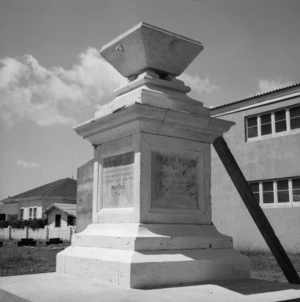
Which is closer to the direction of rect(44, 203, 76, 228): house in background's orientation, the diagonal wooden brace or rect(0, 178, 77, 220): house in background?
the diagonal wooden brace

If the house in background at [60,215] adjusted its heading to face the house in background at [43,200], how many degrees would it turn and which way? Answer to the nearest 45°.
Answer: approximately 135° to its right

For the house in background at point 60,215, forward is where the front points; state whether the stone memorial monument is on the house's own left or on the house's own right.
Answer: on the house's own left

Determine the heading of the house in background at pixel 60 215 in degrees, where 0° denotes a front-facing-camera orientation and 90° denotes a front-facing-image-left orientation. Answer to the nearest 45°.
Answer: approximately 45°

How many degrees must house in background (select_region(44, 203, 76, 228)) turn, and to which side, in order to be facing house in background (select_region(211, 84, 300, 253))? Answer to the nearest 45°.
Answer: approximately 45° to its left
